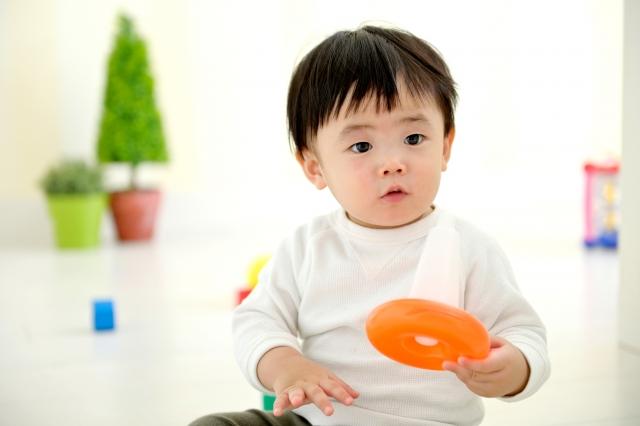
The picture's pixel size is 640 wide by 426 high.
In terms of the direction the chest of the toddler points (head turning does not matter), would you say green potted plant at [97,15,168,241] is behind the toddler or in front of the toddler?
behind

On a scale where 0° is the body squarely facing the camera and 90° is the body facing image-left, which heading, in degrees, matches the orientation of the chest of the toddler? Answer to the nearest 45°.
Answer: approximately 0°

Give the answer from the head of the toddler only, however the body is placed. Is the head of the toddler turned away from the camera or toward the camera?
toward the camera

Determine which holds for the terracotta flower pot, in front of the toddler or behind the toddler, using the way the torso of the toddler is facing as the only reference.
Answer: behind

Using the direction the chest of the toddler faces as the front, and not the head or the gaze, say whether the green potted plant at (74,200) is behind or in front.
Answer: behind

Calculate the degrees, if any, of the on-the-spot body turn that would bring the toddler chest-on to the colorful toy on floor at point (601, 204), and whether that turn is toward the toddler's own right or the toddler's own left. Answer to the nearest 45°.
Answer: approximately 180°

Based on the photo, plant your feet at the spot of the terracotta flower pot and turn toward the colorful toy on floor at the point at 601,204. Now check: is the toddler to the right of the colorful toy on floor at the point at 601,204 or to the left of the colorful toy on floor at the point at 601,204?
right

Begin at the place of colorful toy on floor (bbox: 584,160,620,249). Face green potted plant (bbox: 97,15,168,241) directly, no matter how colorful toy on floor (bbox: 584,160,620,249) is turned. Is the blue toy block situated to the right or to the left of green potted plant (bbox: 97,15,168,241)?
left
